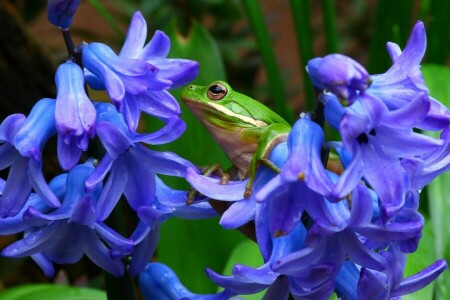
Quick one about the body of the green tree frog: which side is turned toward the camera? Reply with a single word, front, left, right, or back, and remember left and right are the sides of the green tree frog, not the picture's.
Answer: left

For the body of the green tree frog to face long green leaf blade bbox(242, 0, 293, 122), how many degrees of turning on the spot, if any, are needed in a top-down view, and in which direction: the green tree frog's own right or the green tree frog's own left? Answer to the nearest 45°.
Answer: approximately 90° to the green tree frog's own right
